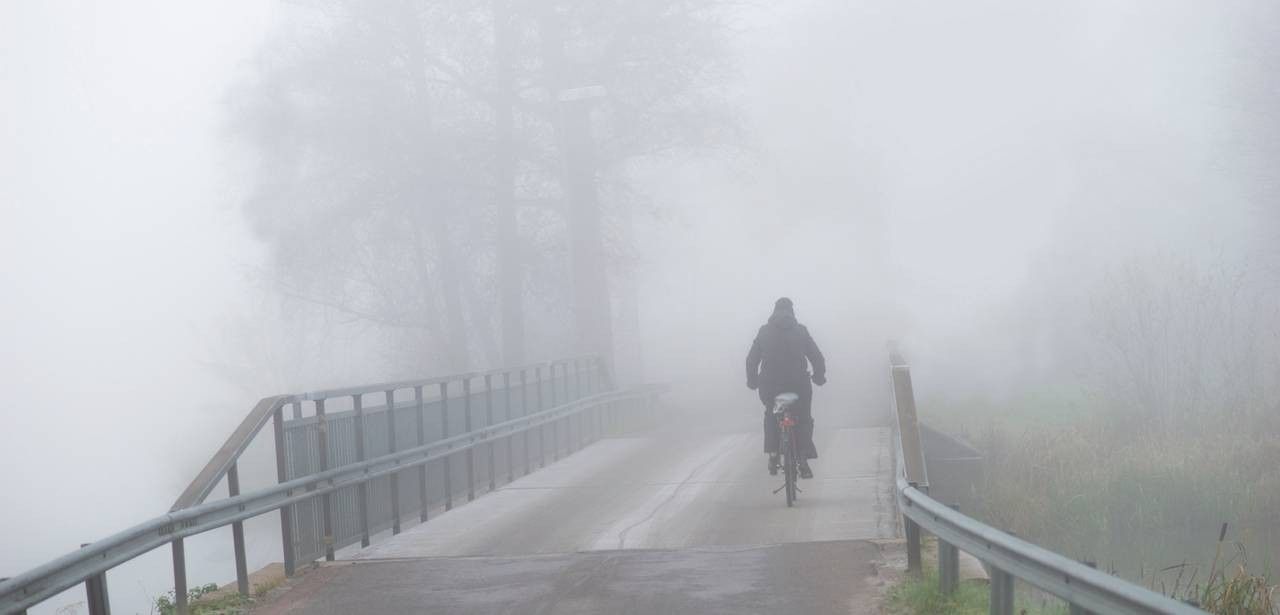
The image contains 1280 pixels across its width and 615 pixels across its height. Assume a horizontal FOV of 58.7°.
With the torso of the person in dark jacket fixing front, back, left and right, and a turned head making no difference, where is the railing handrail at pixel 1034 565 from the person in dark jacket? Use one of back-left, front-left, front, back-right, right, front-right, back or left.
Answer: back

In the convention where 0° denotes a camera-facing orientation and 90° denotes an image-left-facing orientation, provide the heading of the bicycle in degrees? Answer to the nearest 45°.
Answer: approximately 180°

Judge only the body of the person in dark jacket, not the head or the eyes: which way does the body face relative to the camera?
away from the camera

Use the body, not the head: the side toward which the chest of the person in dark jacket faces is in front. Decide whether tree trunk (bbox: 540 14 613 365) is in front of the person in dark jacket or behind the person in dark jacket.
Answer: in front

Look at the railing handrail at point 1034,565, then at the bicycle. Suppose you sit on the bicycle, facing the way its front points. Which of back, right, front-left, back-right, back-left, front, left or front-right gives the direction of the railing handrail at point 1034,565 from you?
back
